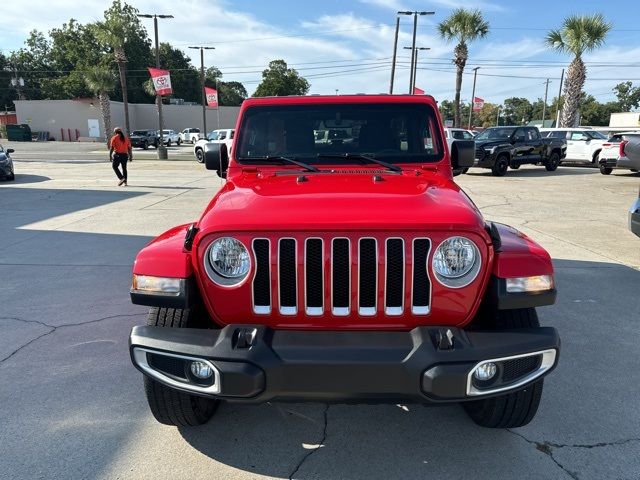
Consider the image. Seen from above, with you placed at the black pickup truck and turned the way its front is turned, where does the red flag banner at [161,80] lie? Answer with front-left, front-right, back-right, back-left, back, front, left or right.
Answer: front-right

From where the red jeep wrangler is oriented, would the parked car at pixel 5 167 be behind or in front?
behind

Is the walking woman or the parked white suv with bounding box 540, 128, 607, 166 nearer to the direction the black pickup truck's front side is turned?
the walking woman

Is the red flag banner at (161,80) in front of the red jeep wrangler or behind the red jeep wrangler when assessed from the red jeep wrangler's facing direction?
behind

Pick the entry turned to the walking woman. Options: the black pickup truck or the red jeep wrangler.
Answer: the black pickup truck

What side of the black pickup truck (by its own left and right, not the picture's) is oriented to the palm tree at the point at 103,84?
right

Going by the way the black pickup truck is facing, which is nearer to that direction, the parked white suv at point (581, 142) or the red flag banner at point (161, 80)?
the red flag banner

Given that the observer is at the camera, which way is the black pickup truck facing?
facing the viewer and to the left of the viewer

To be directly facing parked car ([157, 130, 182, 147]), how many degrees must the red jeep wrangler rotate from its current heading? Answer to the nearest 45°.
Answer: approximately 180°

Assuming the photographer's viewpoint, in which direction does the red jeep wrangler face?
facing the viewer

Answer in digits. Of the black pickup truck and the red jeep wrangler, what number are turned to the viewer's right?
0

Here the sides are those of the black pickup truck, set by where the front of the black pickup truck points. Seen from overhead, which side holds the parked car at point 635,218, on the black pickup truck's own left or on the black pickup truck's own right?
on the black pickup truck's own left
